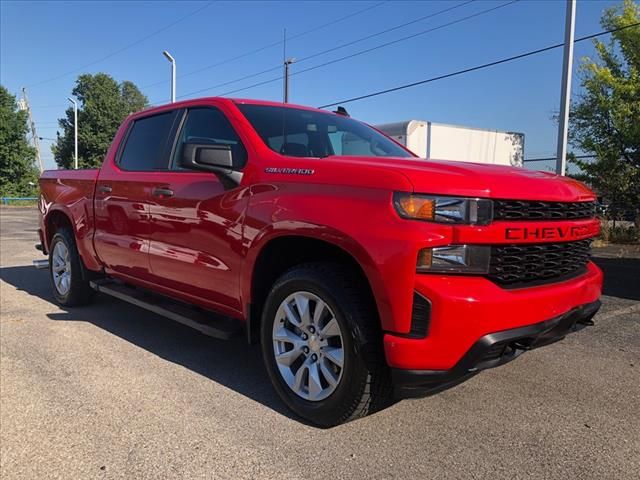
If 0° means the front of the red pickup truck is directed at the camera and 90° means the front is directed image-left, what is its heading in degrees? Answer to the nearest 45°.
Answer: approximately 315°

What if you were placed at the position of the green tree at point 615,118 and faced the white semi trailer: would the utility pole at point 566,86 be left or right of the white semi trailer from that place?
left

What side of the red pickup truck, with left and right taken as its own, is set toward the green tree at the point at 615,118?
left

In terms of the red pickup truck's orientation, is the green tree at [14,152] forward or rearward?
rearward

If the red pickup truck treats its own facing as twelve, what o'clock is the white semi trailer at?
The white semi trailer is roughly at 8 o'clock from the red pickup truck.
